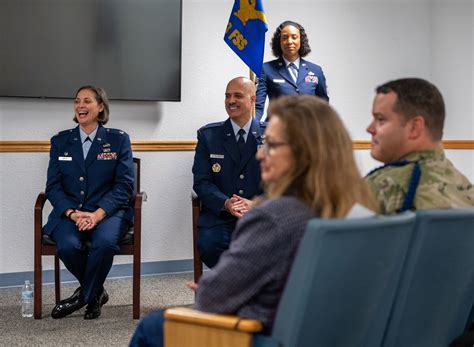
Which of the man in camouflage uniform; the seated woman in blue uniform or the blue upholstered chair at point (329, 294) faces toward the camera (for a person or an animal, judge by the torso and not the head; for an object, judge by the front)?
the seated woman in blue uniform

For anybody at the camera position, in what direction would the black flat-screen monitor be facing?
facing the viewer

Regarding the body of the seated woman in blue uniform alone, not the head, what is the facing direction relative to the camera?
toward the camera

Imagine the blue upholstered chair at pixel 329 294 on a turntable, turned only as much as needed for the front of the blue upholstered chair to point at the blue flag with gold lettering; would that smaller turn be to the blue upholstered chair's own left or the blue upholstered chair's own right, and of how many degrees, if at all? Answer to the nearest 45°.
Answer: approximately 45° to the blue upholstered chair's own right

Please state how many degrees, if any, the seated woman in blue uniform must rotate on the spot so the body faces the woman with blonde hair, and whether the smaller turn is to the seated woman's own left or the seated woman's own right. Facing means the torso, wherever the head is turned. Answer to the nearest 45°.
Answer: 0° — they already face them

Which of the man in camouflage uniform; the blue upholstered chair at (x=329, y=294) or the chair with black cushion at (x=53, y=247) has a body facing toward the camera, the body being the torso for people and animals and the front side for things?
the chair with black cushion

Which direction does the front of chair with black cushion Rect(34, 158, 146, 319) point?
toward the camera

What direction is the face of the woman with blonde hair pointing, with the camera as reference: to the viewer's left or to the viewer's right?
to the viewer's left

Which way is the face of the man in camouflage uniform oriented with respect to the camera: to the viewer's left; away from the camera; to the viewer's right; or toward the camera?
to the viewer's left

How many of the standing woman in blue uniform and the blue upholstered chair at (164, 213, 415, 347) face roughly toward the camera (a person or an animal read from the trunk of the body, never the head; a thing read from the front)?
1

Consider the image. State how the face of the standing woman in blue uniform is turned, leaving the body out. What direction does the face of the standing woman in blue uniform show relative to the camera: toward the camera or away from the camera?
toward the camera

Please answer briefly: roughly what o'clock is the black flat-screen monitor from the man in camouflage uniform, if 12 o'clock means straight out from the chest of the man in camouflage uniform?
The black flat-screen monitor is roughly at 12 o'clock from the man in camouflage uniform.

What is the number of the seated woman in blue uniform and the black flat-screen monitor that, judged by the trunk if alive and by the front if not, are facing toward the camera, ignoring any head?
2

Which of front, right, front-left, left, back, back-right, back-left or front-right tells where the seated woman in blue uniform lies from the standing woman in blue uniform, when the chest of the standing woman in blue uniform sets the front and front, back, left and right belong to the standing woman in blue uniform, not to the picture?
front-right
